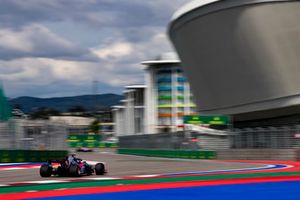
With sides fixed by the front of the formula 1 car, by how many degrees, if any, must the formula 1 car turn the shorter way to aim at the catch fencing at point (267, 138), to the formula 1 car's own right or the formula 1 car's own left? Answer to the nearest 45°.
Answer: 0° — it already faces it

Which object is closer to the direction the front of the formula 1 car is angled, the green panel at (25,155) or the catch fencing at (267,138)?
the catch fencing

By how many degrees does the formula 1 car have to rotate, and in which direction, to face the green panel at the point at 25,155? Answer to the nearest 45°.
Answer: approximately 45° to its left

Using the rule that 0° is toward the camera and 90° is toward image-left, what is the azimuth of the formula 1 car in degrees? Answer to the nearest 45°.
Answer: approximately 225°

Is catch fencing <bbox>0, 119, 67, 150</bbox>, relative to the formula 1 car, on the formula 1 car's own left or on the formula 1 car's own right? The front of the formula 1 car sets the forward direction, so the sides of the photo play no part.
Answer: on the formula 1 car's own left

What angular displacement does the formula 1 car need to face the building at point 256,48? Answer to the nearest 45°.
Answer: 0° — it already faces it

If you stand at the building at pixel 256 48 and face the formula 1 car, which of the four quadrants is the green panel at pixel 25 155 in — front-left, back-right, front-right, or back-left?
front-right

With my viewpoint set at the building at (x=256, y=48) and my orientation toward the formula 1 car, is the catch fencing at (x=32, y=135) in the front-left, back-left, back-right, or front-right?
front-right

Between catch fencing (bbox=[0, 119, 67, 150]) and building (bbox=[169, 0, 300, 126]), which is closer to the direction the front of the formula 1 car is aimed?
the building
